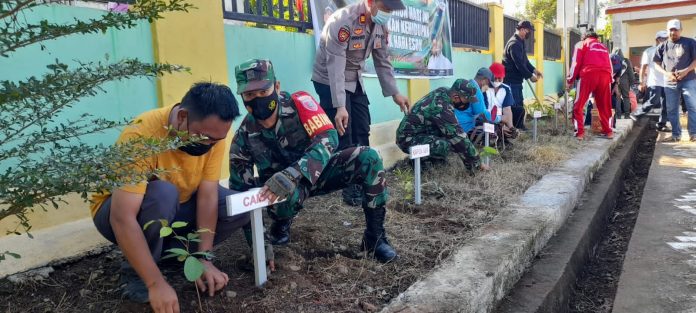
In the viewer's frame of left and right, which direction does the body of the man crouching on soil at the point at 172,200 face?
facing the viewer and to the right of the viewer

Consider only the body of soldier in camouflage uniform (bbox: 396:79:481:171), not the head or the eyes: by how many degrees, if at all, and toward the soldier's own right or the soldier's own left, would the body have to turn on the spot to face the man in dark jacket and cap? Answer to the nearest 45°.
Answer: approximately 90° to the soldier's own left

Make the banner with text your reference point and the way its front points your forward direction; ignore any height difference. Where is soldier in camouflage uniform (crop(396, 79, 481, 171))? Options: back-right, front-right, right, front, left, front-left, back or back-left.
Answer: front

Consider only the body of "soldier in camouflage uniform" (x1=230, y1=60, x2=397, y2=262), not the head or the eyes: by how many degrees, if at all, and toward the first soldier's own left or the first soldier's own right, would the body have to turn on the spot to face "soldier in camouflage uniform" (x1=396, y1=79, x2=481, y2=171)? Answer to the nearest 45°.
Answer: approximately 135° to the first soldier's own left

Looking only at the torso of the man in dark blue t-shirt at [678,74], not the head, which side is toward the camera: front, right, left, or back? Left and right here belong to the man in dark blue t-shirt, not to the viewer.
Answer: front

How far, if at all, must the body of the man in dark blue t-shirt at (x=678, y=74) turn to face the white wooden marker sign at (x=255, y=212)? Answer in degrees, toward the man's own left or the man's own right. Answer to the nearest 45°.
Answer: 0° — they already face it

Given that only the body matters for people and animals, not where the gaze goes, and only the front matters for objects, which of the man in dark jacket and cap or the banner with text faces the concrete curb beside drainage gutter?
the banner with text

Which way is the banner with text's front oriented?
toward the camera

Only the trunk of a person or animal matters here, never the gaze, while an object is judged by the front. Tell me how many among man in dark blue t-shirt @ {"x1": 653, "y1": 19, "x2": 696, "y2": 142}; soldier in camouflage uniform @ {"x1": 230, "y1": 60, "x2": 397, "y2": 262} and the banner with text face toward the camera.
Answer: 3

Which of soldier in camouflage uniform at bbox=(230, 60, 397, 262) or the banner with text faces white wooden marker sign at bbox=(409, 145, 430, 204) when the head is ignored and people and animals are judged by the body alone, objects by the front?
the banner with text
